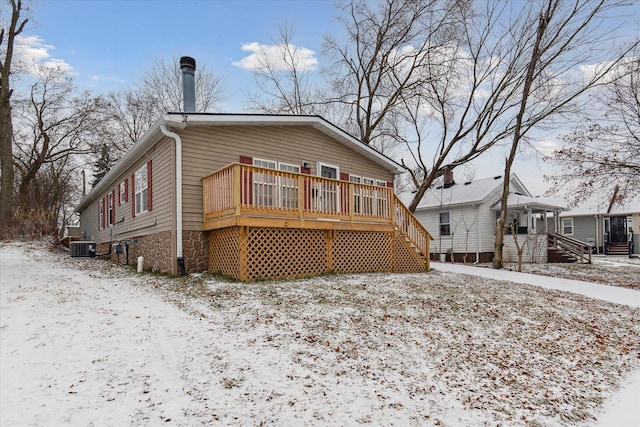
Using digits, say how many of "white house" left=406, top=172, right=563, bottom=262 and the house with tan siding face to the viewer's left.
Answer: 0

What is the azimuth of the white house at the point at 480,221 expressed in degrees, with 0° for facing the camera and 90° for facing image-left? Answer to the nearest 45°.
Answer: approximately 315°

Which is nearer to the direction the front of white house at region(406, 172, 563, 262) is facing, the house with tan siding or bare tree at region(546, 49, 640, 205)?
the bare tree

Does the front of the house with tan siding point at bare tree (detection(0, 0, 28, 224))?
no

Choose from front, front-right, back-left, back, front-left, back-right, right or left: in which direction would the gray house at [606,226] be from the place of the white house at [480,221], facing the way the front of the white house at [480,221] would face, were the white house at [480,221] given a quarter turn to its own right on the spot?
back

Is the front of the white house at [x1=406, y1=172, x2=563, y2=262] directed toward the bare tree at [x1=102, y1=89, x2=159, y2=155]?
no
